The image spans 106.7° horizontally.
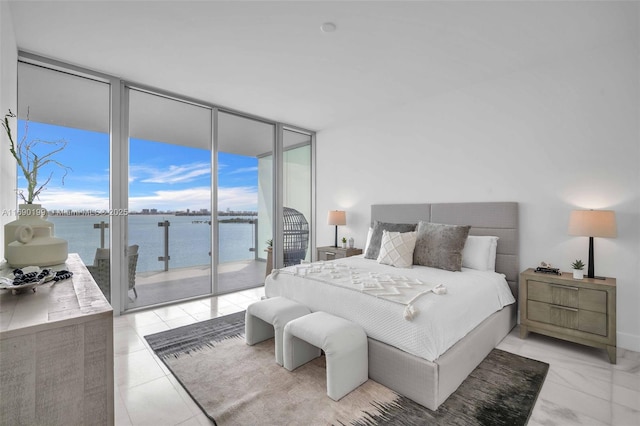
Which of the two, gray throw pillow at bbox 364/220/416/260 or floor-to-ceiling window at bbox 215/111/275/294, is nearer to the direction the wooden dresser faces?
the gray throw pillow

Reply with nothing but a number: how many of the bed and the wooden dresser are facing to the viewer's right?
1

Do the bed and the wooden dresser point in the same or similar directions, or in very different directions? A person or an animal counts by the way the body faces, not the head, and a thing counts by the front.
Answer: very different directions

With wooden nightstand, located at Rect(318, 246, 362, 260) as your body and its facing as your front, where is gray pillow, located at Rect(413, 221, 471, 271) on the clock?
The gray pillow is roughly at 9 o'clock from the wooden nightstand.

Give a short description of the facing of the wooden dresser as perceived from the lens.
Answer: facing to the right of the viewer

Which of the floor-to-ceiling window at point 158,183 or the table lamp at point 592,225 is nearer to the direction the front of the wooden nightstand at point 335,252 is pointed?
the floor-to-ceiling window

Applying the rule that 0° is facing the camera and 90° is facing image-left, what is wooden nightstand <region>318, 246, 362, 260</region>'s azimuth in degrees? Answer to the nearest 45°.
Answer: approximately 45°

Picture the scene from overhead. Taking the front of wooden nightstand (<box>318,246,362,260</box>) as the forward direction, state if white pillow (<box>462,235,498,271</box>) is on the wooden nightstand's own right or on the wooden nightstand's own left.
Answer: on the wooden nightstand's own left

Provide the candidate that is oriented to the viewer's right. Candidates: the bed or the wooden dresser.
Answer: the wooden dresser
